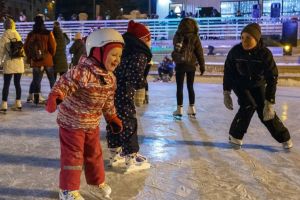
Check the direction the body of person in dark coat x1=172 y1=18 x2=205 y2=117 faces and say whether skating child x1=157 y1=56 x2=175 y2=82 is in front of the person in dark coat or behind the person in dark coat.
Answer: in front

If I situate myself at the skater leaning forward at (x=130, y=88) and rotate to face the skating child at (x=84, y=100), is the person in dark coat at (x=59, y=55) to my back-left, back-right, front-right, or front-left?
back-right

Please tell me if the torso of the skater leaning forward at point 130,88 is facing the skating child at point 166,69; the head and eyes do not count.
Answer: no

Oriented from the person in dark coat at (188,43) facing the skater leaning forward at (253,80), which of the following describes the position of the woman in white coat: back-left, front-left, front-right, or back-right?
back-right

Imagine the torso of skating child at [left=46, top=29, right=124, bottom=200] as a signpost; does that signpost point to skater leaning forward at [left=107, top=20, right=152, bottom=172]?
no

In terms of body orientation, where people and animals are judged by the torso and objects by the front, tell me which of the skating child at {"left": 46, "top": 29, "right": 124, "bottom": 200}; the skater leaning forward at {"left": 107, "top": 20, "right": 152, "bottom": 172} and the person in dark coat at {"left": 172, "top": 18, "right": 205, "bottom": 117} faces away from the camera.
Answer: the person in dark coat

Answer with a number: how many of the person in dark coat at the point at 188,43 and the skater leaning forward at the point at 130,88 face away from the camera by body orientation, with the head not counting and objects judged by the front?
1

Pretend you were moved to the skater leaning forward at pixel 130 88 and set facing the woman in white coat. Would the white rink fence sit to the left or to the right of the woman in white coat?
right

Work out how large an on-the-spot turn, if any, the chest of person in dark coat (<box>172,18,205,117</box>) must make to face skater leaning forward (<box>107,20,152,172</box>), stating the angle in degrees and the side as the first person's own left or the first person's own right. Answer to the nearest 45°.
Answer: approximately 180°

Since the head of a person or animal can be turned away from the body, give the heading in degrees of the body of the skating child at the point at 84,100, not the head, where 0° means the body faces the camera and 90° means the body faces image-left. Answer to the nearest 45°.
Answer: approximately 315°

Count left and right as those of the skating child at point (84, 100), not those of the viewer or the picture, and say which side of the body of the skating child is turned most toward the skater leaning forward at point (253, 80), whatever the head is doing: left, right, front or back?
left

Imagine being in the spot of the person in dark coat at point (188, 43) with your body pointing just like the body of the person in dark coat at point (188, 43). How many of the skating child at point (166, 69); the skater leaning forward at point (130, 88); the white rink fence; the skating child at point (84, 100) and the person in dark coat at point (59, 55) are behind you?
2

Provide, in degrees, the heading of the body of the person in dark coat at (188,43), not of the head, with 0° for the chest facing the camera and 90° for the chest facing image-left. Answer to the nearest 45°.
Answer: approximately 180°
